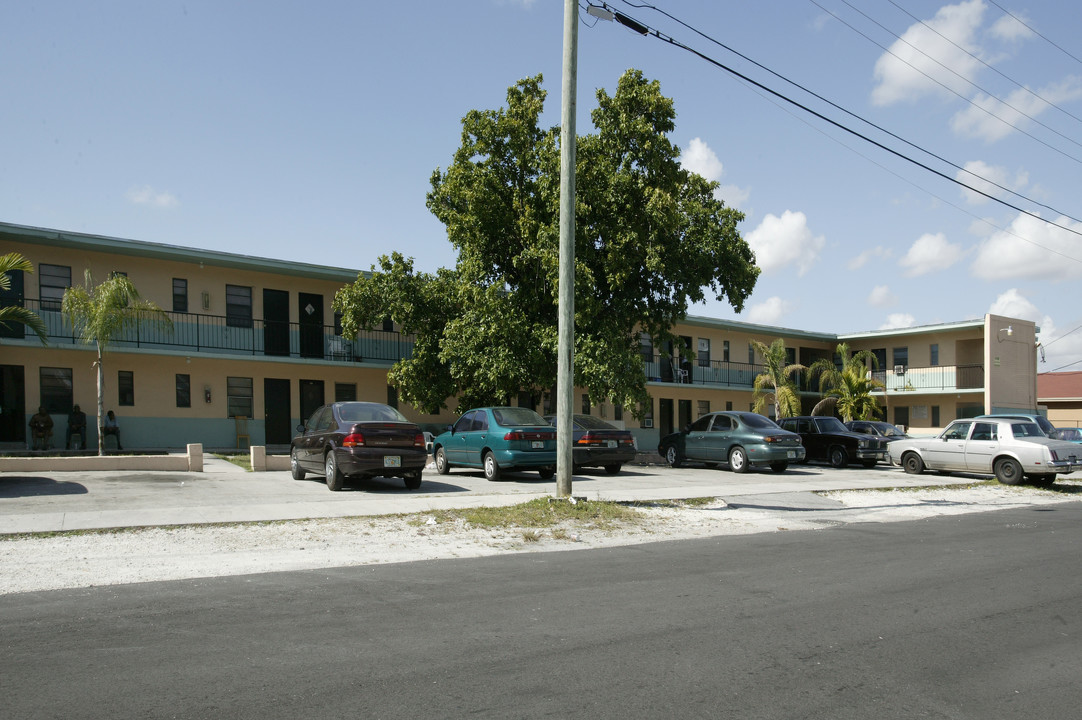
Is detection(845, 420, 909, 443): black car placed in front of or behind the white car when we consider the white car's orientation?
in front

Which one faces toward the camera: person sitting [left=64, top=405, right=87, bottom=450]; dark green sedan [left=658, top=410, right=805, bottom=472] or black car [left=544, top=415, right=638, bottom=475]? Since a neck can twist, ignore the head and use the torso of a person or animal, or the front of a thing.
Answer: the person sitting

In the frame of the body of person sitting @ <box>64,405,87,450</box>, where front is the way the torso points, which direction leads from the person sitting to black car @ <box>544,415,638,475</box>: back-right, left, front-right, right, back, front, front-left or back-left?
front-left

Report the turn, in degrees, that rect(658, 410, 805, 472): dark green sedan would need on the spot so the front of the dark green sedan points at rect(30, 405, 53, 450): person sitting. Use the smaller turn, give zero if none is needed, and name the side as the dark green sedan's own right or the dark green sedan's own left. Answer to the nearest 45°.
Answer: approximately 45° to the dark green sedan's own left

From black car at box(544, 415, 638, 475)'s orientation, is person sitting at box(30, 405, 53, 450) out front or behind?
out front

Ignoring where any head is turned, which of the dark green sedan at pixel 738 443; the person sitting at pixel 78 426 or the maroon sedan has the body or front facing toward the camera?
the person sitting

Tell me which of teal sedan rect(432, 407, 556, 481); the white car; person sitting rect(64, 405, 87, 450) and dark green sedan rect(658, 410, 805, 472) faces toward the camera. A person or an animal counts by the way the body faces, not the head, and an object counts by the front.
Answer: the person sitting

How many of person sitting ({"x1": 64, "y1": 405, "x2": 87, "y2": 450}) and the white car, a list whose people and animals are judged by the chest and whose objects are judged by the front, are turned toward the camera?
1

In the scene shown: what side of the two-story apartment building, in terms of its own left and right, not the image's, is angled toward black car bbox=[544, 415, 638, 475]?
front

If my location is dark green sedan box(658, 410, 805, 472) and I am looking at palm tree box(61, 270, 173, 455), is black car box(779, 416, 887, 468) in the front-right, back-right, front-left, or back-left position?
back-right

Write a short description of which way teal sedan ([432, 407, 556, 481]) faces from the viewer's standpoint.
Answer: facing away from the viewer and to the left of the viewer

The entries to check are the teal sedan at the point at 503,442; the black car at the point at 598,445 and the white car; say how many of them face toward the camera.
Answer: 0
